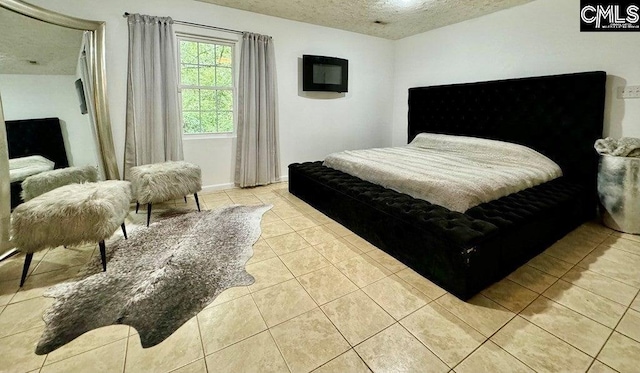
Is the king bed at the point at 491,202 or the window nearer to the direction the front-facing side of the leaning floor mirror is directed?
the king bed

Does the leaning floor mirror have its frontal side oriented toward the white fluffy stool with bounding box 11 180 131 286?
yes

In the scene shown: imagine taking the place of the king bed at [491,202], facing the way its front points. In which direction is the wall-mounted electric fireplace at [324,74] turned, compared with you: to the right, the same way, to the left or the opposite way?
to the left

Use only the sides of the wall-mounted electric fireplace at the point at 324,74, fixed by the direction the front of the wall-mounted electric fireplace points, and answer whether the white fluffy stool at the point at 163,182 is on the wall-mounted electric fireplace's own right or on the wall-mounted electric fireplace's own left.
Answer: on the wall-mounted electric fireplace's own right

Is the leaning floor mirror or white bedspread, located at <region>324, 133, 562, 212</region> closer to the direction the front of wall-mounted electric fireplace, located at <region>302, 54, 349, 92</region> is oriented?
the white bedspread

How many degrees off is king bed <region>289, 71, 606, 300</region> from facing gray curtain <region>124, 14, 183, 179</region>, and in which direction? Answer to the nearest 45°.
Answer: approximately 45° to its right

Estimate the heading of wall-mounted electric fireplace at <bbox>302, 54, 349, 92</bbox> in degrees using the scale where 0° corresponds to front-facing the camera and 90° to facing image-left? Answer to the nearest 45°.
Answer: approximately 315°

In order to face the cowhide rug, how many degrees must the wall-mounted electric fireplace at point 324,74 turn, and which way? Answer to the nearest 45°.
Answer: approximately 45° to its right
